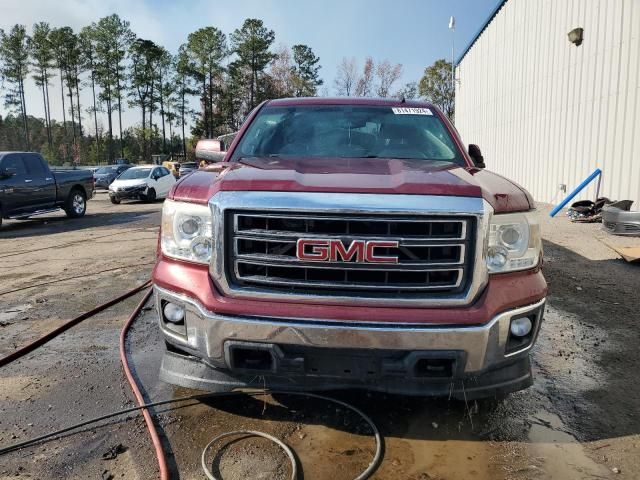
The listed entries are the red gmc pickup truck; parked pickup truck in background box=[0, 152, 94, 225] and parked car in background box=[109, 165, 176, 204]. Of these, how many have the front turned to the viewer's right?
0

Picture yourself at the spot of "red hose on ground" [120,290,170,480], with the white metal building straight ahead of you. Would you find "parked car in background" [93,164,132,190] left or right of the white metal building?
left

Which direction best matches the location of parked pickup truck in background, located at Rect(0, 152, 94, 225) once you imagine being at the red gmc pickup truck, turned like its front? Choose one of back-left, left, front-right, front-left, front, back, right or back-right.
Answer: back-right

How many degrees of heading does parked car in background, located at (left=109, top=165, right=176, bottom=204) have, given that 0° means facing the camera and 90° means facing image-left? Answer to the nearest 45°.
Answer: approximately 45°

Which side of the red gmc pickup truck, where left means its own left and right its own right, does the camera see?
front

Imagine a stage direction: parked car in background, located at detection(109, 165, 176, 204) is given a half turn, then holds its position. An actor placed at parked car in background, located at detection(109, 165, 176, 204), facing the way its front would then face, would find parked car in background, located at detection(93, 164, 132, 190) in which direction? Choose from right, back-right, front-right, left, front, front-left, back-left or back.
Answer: front-left

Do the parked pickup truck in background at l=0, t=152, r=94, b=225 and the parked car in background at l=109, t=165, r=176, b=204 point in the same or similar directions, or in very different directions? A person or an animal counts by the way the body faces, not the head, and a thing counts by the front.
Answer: same or similar directions

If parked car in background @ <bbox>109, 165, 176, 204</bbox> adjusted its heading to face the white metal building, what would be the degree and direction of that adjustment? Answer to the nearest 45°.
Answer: approximately 90° to its left

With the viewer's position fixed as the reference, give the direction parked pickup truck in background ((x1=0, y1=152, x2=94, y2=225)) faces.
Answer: facing the viewer and to the left of the viewer

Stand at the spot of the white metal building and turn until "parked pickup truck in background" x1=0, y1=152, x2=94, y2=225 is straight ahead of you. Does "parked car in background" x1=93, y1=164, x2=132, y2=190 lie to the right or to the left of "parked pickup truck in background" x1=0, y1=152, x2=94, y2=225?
right

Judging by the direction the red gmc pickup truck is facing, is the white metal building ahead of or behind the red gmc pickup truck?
behind

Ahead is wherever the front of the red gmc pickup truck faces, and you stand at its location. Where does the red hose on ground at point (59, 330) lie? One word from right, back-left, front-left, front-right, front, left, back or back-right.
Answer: back-right

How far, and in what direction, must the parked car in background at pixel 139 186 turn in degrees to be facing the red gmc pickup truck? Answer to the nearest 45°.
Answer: approximately 45° to its left

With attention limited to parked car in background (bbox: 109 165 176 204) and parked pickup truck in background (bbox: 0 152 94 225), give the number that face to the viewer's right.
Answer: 0
